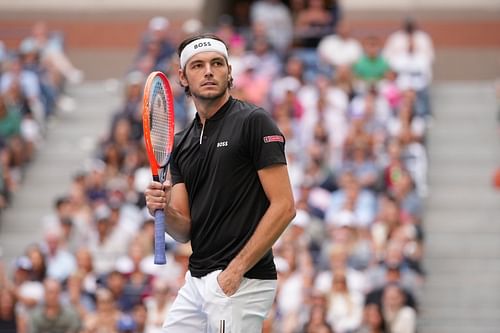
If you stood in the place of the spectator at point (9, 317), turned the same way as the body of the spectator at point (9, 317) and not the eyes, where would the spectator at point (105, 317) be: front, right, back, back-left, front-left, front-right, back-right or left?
front-left

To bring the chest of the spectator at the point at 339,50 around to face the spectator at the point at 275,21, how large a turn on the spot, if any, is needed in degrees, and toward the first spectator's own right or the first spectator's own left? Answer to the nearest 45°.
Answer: approximately 135° to the first spectator's own right

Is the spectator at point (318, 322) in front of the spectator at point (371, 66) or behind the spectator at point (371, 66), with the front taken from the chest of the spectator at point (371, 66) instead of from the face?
in front
